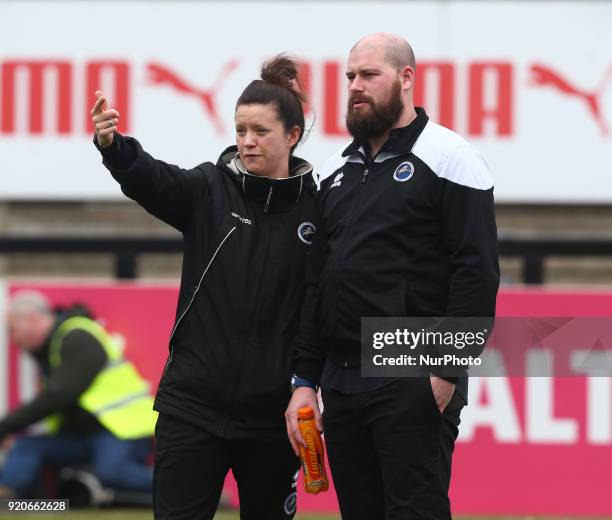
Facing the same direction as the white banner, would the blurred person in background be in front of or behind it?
in front

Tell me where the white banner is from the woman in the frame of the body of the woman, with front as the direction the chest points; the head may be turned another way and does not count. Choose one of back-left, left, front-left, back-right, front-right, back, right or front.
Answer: back

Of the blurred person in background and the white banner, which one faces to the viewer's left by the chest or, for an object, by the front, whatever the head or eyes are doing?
the blurred person in background

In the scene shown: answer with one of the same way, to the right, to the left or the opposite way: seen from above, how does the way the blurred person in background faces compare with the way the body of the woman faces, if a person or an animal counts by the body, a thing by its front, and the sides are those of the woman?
to the right

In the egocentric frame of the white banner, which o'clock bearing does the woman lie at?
The woman is roughly at 12 o'clock from the white banner.

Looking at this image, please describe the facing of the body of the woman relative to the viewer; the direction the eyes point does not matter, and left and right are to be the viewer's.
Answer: facing the viewer

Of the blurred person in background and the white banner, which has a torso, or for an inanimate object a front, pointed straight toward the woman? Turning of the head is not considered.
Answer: the white banner

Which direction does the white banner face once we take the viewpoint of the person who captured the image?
facing the viewer

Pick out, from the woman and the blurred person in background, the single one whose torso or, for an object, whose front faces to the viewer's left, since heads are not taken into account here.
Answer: the blurred person in background

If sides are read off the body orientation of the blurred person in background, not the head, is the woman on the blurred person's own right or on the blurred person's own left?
on the blurred person's own left

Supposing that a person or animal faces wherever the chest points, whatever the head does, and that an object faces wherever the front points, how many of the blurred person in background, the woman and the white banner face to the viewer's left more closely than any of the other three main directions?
1

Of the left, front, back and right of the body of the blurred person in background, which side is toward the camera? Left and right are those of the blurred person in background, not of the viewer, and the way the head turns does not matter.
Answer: left

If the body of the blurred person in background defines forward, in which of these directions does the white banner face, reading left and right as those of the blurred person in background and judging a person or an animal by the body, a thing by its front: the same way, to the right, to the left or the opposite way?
to the left

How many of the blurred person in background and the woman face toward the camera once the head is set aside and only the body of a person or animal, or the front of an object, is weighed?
1

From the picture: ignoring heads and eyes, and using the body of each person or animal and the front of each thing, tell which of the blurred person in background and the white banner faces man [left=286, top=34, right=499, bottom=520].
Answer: the white banner

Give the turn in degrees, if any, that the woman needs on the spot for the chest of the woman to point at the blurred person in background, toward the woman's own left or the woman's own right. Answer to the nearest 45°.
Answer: approximately 180°

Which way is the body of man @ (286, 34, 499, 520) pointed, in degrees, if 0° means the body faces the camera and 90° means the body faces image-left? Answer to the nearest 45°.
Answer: approximately 45°
